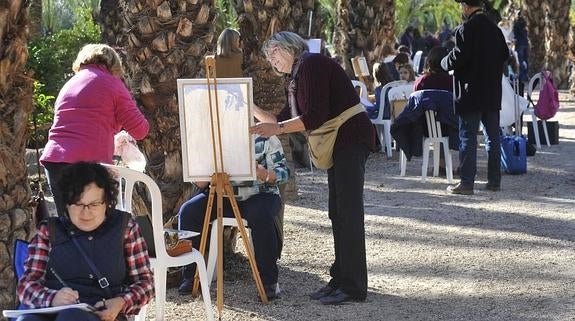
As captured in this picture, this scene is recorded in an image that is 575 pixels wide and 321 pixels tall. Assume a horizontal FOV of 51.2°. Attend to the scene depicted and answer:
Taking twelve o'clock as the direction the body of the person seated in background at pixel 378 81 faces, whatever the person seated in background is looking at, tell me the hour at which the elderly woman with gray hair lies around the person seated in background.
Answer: The elderly woman with gray hair is roughly at 9 o'clock from the person seated in background.

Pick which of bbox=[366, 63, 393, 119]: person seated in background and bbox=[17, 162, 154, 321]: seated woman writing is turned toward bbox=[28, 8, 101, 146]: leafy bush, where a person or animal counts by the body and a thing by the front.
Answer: the person seated in background

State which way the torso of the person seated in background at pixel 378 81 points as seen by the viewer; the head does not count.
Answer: to the viewer's left

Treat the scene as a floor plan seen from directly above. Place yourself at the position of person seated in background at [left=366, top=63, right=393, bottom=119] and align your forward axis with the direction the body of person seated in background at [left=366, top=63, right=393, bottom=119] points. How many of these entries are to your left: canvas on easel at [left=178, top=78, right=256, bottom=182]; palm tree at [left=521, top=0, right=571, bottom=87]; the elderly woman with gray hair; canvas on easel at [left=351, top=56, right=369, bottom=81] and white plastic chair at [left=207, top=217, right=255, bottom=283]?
3

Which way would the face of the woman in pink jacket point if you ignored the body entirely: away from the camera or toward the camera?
away from the camera

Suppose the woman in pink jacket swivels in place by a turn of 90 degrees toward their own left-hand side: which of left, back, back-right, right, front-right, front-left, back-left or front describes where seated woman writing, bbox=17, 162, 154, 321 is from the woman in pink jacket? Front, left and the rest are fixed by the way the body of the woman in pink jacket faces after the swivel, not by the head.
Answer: back-left

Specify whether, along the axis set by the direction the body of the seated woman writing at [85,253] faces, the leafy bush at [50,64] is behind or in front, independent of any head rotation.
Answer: behind
